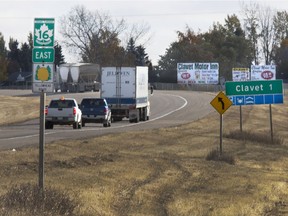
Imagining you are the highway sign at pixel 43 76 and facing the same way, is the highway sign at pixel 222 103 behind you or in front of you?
behind

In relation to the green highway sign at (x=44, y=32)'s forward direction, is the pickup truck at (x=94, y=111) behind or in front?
behind

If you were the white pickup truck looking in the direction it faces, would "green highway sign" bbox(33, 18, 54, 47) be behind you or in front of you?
behind

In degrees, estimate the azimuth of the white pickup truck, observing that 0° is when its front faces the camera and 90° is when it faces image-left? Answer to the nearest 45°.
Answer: approximately 180°

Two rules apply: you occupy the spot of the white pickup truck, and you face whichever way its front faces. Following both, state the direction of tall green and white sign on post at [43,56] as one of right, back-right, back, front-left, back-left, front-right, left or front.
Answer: back

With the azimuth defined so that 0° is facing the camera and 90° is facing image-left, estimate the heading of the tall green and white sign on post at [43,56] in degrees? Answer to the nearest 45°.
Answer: approximately 0°

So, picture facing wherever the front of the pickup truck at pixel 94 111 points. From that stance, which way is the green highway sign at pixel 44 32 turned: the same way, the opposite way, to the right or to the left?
the opposite way
